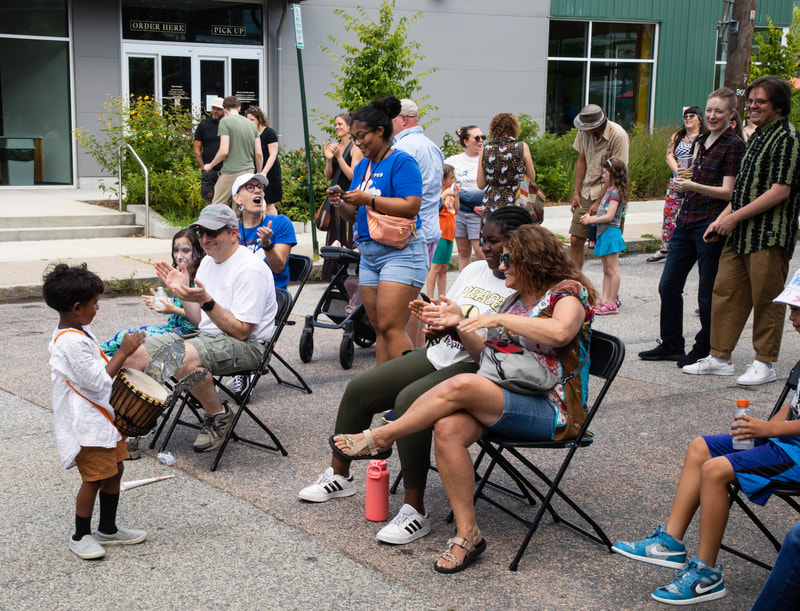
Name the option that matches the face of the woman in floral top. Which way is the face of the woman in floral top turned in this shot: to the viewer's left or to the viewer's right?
to the viewer's left

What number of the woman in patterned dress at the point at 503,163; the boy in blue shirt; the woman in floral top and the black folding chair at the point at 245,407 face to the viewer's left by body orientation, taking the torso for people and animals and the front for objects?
3

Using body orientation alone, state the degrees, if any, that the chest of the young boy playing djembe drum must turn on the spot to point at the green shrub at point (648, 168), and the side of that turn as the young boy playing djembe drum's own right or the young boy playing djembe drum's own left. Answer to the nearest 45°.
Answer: approximately 45° to the young boy playing djembe drum's own left

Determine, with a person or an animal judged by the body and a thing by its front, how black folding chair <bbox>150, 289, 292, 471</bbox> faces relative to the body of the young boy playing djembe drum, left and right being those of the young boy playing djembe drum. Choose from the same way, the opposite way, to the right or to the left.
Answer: the opposite way

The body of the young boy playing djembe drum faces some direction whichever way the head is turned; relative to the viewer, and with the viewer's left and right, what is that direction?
facing to the right of the viewer

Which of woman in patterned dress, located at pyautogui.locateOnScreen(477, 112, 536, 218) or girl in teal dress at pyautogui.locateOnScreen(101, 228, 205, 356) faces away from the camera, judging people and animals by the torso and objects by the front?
the woman in patterned dress

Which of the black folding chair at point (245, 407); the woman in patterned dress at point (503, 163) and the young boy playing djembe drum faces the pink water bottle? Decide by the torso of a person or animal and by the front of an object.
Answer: the young boy playing djembe drum

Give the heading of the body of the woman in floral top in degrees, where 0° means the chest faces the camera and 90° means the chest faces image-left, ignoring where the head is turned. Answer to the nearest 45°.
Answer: approximately 90°

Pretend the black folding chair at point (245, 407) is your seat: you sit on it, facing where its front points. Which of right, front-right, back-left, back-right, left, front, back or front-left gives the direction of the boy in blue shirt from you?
back-left

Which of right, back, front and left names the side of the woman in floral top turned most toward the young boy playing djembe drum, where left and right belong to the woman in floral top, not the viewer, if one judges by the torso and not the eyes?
front

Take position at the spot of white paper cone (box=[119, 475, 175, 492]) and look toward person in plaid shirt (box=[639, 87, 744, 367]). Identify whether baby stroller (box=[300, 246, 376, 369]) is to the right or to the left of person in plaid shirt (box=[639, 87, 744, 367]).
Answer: left

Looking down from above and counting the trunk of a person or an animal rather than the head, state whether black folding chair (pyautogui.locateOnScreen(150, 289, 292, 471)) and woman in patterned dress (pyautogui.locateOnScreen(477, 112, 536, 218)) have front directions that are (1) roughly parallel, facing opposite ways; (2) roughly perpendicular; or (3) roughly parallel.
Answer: roughly perpendicular

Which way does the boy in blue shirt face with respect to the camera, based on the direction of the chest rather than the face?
to the viewer's left

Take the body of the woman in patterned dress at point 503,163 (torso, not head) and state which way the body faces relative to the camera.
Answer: away from the camera
